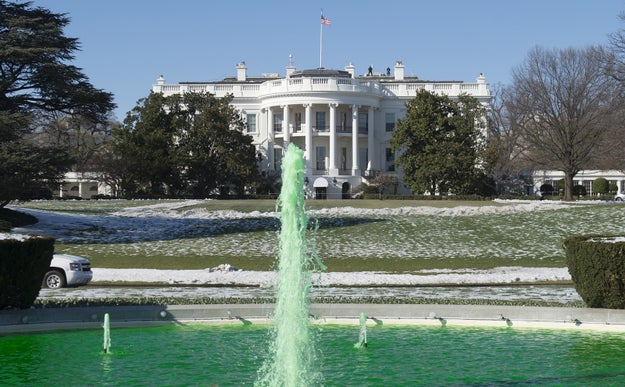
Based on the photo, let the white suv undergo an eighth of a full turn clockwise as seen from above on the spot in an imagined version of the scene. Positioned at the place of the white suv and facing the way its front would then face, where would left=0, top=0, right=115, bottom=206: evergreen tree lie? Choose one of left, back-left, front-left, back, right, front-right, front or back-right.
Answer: back

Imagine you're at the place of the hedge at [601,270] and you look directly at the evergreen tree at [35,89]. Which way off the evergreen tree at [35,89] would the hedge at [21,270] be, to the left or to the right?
left

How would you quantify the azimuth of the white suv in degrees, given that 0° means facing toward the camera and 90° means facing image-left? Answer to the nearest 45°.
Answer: approximately 315°

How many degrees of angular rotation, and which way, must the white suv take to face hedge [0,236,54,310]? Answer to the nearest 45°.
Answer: approximately 45° to its right

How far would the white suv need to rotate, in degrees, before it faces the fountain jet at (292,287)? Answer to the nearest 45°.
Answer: approximately 45° to its right
